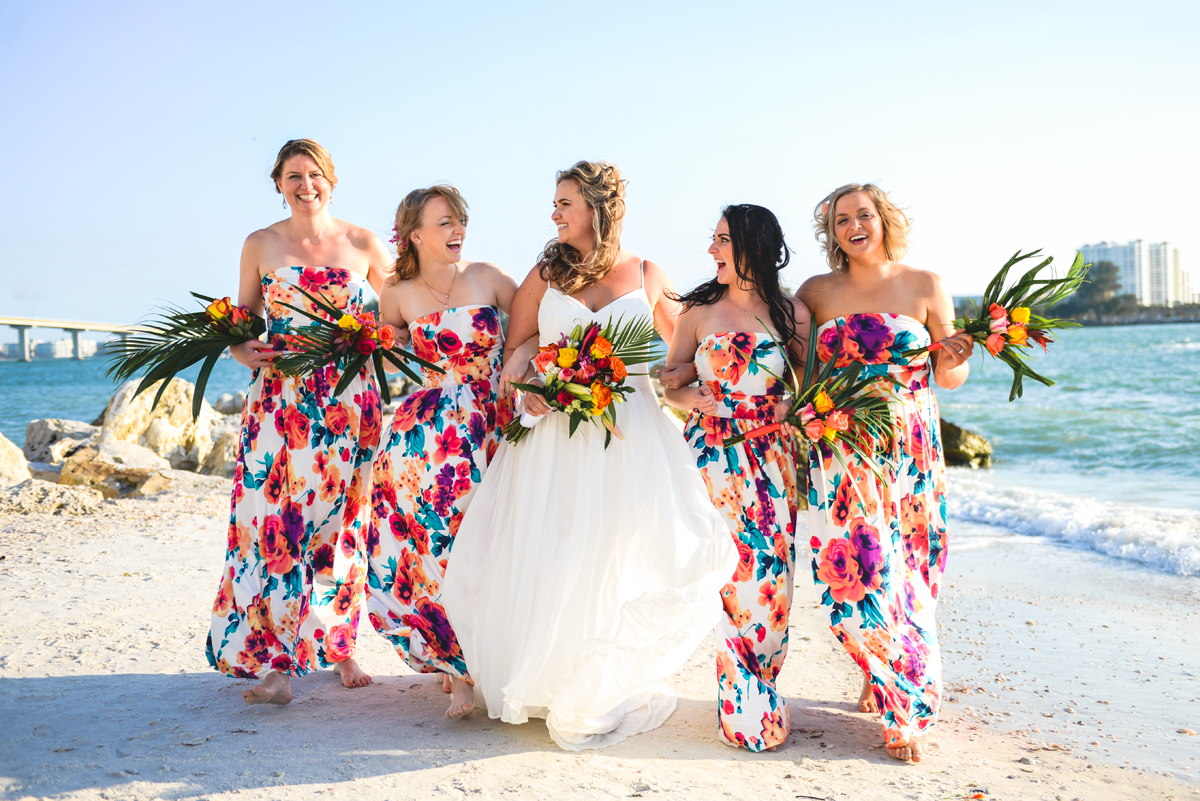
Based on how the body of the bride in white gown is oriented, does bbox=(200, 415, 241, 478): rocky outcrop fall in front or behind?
behind

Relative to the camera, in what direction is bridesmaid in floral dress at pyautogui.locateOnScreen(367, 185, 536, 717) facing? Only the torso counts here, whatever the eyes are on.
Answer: toward the camera

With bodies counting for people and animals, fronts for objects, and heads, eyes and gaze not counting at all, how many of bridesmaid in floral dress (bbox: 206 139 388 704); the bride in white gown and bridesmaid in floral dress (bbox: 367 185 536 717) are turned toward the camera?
3

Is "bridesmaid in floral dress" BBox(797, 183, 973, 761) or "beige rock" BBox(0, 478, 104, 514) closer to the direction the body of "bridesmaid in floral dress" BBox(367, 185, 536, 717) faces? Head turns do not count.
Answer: the bridesmaid in floral dress

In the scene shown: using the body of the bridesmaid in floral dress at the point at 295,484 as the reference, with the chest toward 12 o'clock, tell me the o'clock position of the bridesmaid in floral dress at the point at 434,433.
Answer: the bridesmaid in floral dress at the point at 434,433 is roughly at 10 o'clock from the bridesmaid in floral dress at the point at 295,484.

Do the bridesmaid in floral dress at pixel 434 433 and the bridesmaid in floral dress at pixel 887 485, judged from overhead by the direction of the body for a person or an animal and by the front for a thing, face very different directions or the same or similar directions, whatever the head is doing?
same or similar directions

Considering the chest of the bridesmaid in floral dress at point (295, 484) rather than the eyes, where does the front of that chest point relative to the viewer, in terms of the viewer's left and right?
facing the viewer

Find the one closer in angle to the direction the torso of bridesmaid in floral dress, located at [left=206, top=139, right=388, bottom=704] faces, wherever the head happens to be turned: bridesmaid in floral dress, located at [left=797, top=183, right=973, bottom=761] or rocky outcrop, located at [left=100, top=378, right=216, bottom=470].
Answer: the bridesmaid in floral dress

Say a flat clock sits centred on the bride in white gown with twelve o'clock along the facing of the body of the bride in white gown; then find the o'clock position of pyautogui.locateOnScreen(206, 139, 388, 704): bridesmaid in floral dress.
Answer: The bridesmaid in floral dress is roughly at 4 o'clock from the bride in white gown.

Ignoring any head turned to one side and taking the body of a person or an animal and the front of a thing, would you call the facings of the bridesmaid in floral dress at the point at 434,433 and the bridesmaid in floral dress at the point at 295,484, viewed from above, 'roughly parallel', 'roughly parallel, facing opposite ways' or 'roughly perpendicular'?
roughly parallel

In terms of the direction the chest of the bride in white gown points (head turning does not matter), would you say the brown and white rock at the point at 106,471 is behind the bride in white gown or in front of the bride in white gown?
behind

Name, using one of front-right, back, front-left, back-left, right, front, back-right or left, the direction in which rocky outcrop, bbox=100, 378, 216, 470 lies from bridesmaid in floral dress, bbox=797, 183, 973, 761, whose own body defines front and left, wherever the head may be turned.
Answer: back-right

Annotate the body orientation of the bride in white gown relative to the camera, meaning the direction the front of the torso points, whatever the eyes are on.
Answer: toward the camera

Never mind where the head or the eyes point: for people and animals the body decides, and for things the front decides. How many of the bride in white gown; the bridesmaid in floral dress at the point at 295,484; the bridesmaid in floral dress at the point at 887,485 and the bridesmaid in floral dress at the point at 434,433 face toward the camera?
4

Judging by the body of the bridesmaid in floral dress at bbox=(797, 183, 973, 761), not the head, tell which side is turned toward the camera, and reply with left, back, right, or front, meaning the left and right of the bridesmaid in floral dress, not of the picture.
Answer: front

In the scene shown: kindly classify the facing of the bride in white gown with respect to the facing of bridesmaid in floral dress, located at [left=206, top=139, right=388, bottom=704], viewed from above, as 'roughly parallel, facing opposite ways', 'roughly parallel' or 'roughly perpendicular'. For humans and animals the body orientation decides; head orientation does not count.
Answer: roughly parallel

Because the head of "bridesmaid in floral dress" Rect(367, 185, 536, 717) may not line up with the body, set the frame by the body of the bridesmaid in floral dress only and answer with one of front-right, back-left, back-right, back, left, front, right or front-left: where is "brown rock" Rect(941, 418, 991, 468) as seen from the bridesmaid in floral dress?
back-left

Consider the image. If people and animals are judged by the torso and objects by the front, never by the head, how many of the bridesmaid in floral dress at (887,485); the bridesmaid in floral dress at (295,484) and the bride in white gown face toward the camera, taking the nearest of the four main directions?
3

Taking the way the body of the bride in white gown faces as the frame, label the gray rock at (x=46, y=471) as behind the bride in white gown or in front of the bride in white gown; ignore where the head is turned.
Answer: behind
